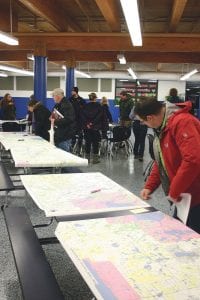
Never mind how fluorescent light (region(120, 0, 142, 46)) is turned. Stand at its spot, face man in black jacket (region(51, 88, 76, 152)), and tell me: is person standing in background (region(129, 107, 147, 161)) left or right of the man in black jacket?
right

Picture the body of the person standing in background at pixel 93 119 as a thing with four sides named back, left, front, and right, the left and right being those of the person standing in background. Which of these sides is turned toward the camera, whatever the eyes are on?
back

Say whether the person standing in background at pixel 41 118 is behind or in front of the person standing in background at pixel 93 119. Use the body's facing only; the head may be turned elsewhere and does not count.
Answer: behind

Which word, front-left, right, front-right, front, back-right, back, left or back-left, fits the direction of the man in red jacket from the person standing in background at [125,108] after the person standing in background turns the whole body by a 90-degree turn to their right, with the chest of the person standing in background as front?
back-left

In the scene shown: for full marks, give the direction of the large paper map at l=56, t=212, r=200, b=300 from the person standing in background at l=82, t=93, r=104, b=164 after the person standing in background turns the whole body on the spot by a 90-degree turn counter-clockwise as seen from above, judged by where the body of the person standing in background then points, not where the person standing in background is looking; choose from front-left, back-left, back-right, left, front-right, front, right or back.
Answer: left

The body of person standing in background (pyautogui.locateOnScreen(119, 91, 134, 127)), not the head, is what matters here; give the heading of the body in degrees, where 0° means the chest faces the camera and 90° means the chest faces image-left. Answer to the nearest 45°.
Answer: approximately 45°

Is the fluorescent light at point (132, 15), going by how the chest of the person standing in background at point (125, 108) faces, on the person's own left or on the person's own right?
on the person's own left
